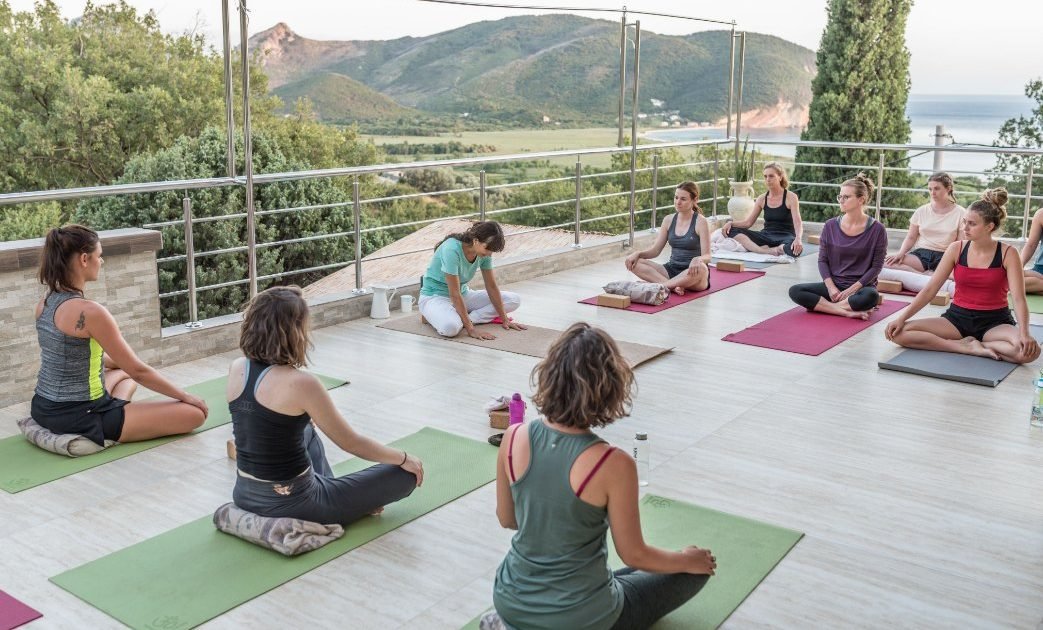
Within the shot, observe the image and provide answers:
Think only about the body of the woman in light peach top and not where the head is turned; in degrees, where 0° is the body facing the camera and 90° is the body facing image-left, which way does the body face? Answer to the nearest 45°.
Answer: approximately 45°

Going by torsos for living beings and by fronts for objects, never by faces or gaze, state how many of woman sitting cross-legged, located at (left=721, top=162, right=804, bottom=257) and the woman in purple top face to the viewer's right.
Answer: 0

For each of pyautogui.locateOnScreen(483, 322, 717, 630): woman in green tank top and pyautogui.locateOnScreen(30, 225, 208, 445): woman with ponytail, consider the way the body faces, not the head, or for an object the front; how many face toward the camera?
0

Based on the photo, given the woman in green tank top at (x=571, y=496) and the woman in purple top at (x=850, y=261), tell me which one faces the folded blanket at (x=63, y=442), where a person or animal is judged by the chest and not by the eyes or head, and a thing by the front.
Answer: the woman in purple top

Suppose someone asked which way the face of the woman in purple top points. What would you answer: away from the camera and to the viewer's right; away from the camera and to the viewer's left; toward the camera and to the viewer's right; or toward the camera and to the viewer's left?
toward the camera and to the viewer's left

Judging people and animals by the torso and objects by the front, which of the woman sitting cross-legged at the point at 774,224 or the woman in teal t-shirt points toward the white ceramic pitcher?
the woman sitting cross-legged

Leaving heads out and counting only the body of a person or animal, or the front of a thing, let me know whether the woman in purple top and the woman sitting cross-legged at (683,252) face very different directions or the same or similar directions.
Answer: same or similar directions

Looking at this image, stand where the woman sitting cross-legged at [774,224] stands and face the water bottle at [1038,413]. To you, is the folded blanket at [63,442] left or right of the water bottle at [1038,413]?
right

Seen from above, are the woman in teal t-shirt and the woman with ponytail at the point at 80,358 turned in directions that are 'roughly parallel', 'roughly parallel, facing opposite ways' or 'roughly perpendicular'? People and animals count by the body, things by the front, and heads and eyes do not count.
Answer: roughly perpendicular

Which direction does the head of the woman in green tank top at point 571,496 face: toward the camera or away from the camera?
away from the camera

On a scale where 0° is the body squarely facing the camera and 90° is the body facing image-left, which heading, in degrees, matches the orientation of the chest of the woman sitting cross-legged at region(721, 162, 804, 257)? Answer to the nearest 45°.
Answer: approximately 45°

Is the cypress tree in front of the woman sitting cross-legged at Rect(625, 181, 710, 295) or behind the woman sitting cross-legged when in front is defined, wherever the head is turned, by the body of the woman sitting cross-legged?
behind

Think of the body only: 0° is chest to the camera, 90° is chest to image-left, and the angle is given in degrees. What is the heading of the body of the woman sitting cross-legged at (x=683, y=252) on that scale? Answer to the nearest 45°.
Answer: approximately 45°

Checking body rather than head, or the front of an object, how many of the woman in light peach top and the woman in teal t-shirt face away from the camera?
0

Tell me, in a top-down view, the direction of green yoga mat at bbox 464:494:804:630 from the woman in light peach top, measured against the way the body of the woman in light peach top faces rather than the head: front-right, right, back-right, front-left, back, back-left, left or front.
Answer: front-left

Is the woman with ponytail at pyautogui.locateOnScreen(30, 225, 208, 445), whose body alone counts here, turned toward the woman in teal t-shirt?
yes

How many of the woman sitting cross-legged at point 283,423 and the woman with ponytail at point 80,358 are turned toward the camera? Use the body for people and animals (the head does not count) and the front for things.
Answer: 0

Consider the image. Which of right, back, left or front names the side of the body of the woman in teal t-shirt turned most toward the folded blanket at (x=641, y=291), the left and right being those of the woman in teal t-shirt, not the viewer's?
left

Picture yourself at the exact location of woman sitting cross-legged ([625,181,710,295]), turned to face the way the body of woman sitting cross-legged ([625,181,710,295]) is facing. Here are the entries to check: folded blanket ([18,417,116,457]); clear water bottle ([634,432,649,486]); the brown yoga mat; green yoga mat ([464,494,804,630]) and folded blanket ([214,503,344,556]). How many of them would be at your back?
0

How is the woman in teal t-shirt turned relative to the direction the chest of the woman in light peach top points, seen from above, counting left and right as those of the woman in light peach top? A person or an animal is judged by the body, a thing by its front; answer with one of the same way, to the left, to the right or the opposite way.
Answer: to the left

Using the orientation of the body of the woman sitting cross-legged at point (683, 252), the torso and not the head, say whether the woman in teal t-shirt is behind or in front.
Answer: in front
